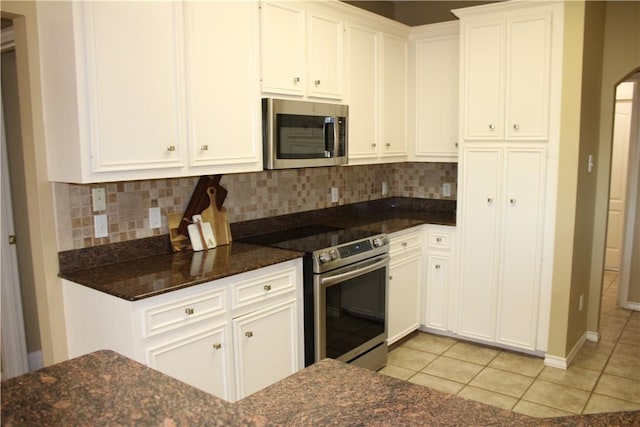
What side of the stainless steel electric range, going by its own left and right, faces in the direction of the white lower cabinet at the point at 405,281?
left

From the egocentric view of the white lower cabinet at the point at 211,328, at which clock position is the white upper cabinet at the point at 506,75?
The white upper cabinet is roughly at 10 o'clock from the white lower cabinet.

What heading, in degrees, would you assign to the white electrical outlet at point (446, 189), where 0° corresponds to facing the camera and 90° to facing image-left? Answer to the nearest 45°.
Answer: approximately 0°

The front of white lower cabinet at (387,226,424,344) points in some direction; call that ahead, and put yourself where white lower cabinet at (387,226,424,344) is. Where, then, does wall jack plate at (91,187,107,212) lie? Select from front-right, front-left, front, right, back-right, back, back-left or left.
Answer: right

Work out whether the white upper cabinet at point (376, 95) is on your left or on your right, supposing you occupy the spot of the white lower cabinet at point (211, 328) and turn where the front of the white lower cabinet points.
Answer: on your left

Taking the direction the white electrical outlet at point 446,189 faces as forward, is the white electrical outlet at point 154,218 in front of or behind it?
in front

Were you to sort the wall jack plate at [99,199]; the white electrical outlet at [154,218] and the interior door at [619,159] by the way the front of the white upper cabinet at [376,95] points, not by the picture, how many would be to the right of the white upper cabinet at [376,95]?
2

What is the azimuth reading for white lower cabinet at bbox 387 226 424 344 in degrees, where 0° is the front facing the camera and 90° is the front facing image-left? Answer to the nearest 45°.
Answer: approximately 315°

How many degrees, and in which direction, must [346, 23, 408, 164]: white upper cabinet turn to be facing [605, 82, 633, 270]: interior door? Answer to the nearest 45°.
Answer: approximately 90° to its left

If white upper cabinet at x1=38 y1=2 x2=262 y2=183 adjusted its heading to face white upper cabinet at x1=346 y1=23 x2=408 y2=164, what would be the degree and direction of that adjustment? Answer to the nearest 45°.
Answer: approximately 90° to its left

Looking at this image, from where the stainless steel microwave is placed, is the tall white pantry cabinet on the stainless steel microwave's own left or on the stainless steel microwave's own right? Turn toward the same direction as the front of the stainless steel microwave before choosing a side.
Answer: on the stainless steel microwave's own left
